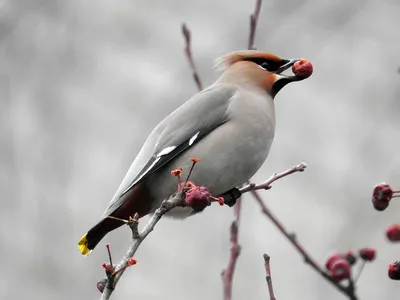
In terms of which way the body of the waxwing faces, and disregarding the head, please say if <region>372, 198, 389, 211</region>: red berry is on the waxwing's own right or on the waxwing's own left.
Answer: on the waxwing's own left

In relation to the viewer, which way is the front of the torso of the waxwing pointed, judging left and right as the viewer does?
facing to the right of the viewer
